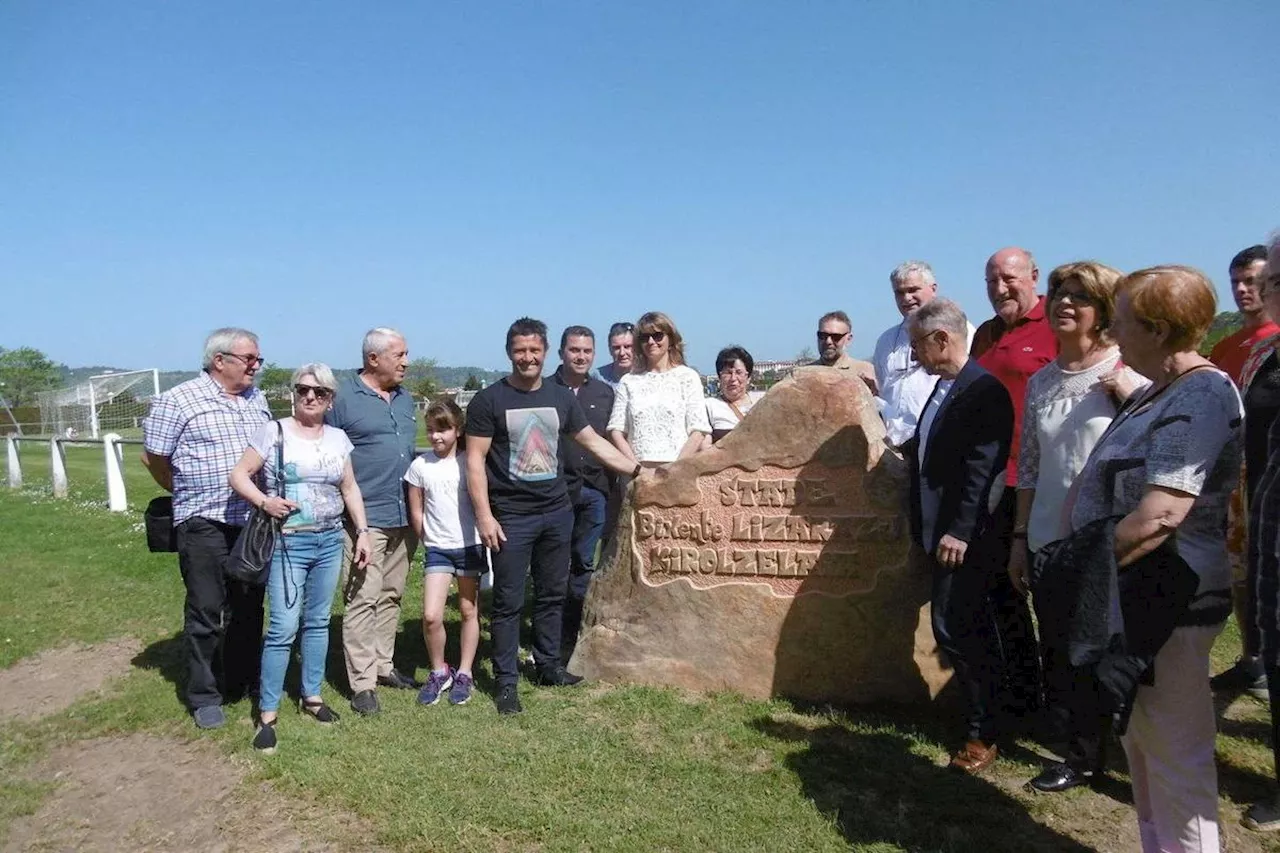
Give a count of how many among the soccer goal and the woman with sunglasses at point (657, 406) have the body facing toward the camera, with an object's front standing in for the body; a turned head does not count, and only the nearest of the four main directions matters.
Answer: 1

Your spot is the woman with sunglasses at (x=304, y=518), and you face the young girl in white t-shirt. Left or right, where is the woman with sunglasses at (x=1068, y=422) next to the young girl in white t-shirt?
right

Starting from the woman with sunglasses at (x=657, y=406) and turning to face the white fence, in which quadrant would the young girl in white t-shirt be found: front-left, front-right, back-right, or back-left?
front-left

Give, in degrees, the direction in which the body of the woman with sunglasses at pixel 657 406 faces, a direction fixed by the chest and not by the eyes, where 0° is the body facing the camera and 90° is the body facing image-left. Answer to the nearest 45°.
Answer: approximately 0°

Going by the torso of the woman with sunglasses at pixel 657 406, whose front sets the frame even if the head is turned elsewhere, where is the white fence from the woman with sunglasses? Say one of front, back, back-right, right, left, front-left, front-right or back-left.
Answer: back-right

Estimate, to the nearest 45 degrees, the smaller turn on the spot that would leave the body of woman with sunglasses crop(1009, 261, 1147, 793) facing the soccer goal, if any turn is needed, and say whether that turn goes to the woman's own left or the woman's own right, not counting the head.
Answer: approximately 90° to the woman's own right

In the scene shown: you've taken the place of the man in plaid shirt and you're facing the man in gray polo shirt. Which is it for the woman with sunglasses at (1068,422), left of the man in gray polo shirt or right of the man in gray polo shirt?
right
